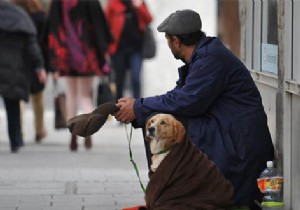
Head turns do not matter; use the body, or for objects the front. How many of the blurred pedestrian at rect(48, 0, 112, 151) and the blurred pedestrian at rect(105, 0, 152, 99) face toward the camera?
2

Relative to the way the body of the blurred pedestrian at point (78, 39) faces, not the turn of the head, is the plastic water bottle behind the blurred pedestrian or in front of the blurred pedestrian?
in front

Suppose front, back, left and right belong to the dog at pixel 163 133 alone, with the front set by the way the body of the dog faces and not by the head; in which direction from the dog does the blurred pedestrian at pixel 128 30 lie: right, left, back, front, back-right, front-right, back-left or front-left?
back-right

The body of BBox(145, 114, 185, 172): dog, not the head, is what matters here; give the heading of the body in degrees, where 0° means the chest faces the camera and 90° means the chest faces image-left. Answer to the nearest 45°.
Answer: approximately 45°

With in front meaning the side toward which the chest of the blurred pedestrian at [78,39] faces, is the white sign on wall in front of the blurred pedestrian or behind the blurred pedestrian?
in front

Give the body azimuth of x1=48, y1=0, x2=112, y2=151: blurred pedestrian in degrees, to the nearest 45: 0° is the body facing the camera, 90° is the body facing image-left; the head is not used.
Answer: approximately 0°

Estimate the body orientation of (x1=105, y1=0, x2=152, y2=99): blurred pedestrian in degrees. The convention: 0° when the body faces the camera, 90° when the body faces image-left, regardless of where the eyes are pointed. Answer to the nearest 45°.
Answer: approximately 0°
